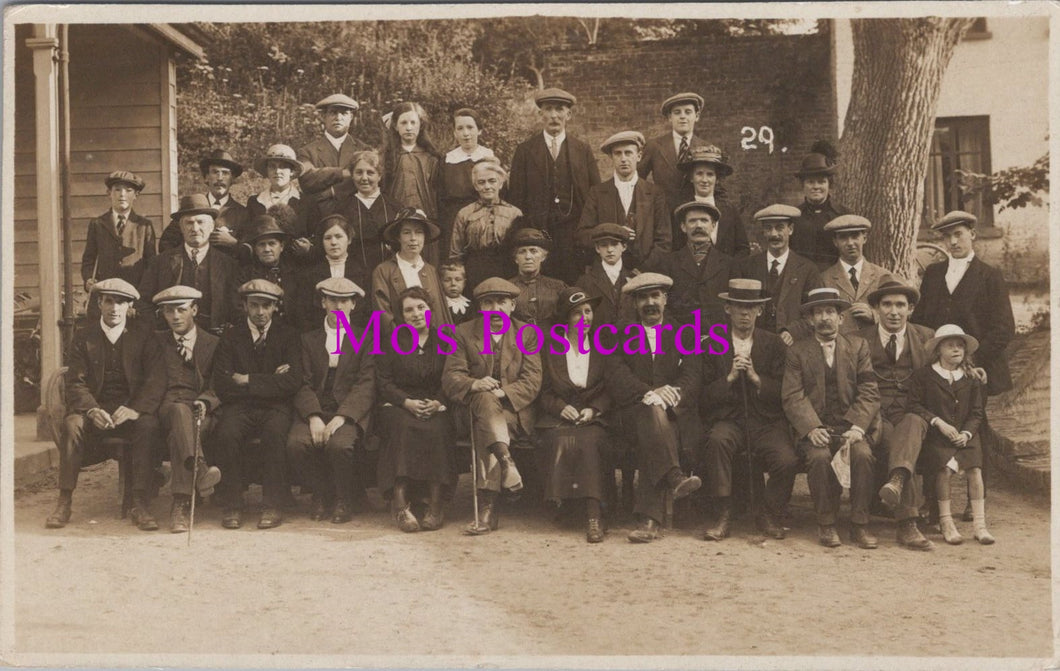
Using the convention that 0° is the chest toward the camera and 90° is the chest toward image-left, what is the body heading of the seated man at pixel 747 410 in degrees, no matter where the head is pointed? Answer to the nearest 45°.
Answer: approximately 0°

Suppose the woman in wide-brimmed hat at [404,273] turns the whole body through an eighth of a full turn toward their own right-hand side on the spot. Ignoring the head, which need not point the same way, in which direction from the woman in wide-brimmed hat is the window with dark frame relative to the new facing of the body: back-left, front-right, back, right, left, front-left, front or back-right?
back-left
